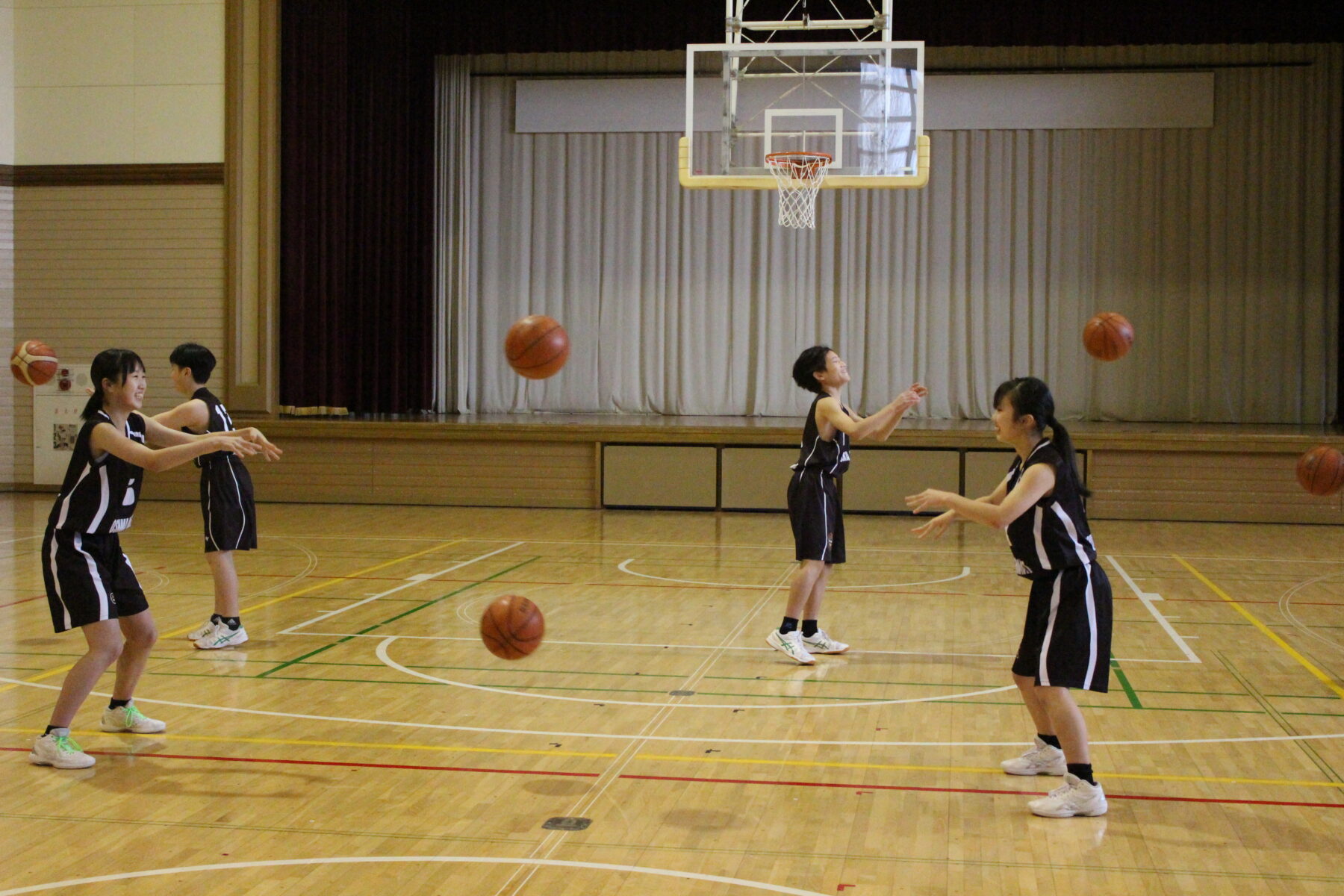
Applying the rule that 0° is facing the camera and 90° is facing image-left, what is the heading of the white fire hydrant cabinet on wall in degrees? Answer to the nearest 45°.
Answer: approximately 0°

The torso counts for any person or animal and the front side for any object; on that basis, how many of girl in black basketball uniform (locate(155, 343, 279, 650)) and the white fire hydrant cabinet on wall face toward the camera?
1

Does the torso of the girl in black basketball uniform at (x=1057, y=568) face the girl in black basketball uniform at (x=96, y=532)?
yes

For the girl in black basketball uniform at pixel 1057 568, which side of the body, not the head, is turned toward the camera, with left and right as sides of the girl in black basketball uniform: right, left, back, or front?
left

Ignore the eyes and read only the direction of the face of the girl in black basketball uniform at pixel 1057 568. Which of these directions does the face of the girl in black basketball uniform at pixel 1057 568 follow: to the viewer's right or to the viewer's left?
to the viewer's left

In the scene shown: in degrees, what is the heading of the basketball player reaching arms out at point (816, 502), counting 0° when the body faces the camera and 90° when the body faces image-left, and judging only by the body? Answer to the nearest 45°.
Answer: approximately 270°

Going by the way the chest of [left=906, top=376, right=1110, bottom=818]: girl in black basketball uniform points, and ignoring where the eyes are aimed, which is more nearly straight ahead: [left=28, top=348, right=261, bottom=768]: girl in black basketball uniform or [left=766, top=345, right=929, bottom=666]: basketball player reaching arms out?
the girl in black basketball uniform

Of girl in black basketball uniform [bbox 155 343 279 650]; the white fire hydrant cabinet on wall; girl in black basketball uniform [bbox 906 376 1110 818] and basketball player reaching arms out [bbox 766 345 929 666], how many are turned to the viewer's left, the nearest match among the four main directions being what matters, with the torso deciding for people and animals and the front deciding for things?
2
